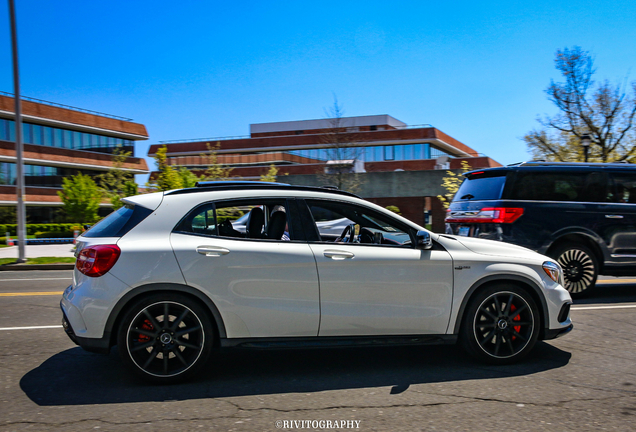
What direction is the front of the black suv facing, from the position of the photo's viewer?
facing away from the viewer and to the right of the viewer

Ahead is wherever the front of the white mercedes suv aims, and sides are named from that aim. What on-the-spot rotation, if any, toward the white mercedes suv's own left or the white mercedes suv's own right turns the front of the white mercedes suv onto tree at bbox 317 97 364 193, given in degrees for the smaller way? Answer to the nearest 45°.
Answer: approximately 90° to the white mercedes suv's own left

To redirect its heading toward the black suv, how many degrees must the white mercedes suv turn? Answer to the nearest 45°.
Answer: approximately 45° to its left

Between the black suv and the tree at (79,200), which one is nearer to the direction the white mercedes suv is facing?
the black suv

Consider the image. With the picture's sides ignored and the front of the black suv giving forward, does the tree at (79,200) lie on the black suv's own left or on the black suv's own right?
on the black suv's own left

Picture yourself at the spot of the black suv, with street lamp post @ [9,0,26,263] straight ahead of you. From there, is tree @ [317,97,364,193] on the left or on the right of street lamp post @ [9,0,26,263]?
right

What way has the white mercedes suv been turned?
to the viewer's right

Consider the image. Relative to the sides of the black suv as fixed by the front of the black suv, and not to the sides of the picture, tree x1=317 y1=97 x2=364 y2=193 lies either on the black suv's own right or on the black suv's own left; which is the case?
on the black suv's own left

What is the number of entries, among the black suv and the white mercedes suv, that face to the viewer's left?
0

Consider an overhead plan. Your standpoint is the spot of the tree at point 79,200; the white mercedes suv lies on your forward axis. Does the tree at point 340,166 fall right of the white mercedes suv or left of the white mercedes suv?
left

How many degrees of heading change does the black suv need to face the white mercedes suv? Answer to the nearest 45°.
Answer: approximately 180°

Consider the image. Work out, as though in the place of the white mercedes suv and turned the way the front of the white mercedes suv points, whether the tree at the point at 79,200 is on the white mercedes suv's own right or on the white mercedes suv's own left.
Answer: on the white mercedes suv's own left
